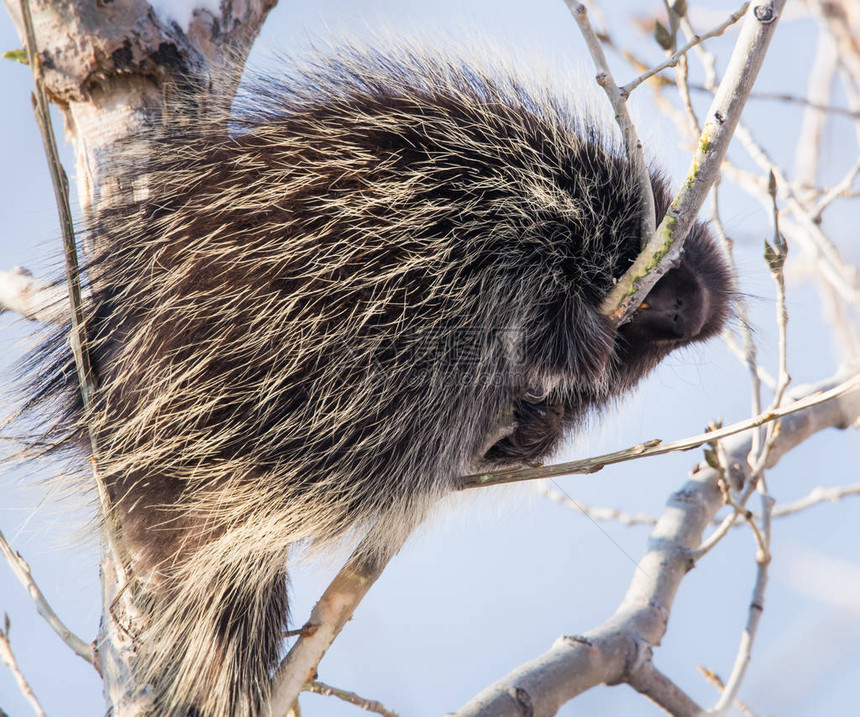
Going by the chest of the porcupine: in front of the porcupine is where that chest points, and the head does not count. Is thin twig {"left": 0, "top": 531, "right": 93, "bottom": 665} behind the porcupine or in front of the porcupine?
behind

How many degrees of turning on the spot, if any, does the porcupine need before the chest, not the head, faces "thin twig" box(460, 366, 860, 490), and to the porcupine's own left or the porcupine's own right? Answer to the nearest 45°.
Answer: approximately 45° to the porcupine's own right

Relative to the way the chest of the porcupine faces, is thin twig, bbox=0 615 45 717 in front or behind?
behind

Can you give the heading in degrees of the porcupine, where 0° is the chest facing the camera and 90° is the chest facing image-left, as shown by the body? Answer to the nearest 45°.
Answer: approximately 270°

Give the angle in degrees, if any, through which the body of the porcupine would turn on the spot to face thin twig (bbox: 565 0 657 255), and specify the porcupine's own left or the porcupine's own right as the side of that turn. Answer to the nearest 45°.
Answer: approximately 45° to the porcupine's own right

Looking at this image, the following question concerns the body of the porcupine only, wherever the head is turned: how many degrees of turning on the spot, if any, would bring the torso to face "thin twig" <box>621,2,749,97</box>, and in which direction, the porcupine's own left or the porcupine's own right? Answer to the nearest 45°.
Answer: approximately 45° to the porcupine's own right
